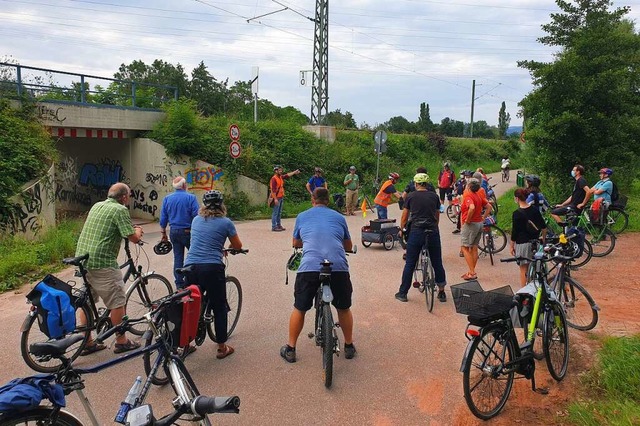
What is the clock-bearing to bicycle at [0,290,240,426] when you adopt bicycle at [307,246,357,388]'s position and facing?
bicycle at [0,290,240,426] is roughly at 7 o'clock from bicycle at [307,246,357,388].

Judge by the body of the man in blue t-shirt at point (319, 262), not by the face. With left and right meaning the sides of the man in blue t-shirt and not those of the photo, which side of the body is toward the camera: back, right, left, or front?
back

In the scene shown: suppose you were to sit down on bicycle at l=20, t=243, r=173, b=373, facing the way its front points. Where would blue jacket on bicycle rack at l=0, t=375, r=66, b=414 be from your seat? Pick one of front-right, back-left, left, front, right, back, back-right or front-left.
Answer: back-right

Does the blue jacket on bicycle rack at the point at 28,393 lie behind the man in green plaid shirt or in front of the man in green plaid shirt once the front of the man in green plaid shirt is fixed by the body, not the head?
behind

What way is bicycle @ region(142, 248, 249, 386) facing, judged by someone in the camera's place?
facing away from the viewer and to the right of the viewer

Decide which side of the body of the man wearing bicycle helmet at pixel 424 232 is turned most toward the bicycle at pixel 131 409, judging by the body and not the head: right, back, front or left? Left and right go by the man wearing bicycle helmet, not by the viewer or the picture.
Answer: back

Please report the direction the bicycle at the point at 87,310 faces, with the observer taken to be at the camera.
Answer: facing away from the viewer and to the right of the viewer

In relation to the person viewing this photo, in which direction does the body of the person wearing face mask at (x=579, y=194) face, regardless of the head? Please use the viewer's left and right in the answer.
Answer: facing to the left of the viewer

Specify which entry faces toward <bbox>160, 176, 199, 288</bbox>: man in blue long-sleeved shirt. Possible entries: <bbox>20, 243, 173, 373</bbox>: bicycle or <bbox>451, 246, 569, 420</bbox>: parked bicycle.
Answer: the bicycle

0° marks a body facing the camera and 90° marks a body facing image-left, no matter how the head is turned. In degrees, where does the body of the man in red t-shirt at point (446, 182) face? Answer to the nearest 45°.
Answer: approximately 0°

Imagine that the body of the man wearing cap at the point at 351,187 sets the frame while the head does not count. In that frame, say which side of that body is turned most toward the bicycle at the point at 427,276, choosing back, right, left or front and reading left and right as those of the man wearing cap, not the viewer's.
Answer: front

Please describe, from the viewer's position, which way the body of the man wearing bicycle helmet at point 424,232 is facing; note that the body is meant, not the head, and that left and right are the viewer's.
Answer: facing away from the viewer

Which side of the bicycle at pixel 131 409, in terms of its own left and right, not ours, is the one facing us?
right

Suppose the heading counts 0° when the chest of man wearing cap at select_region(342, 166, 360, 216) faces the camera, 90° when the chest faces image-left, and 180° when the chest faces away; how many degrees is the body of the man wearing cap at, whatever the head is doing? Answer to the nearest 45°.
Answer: approximately 0°

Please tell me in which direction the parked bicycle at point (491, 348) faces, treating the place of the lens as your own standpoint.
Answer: facing away from the viewer and to the right of the viewer
